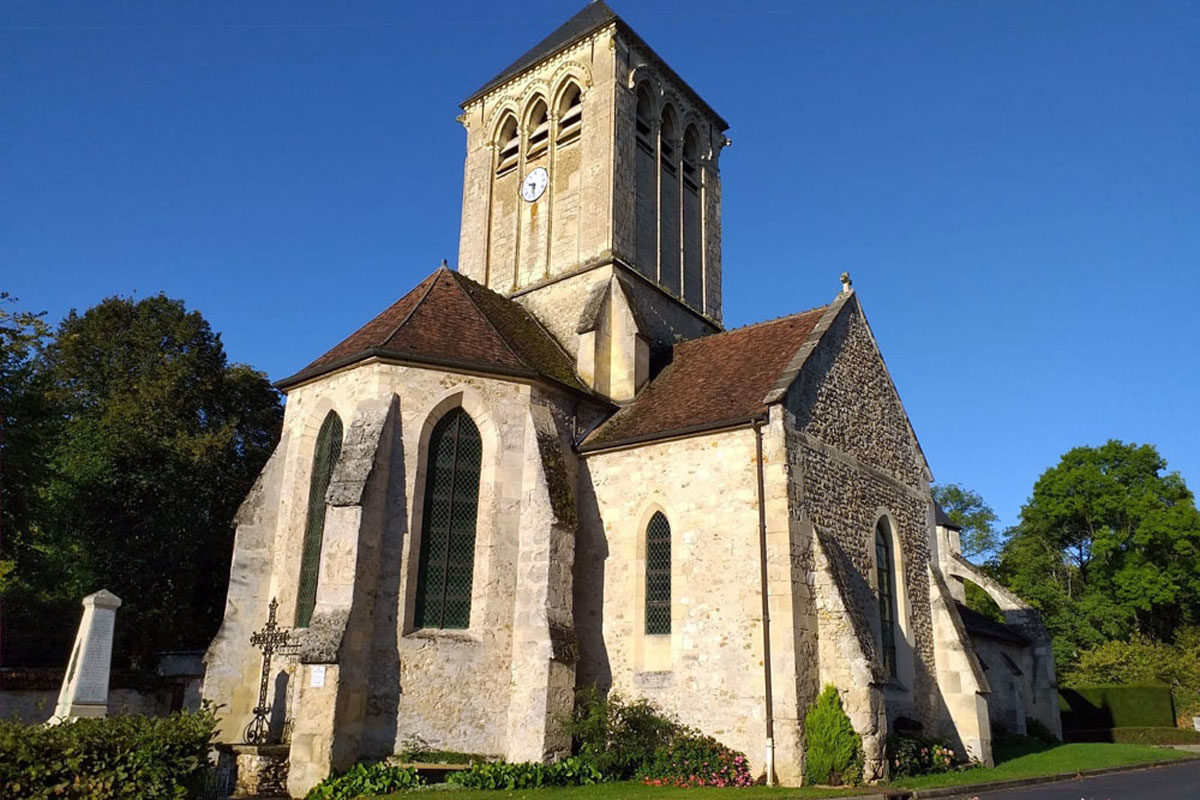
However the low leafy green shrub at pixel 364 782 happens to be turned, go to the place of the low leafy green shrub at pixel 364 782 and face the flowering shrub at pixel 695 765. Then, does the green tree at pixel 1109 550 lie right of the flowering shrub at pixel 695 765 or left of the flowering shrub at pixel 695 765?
left

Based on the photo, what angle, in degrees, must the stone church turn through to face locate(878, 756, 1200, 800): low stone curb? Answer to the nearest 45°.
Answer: approximately 45° to its right

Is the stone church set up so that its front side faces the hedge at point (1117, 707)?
yes

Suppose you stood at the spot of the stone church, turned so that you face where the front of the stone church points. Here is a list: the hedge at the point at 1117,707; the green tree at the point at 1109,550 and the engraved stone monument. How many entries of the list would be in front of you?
2

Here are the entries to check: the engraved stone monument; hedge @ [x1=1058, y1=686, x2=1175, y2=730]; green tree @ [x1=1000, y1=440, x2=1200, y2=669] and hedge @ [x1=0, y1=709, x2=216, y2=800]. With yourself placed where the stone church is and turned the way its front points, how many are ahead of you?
2

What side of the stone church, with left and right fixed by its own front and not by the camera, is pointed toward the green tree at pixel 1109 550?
front

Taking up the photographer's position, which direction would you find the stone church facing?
facing away from the viewer and to the right of the viewer

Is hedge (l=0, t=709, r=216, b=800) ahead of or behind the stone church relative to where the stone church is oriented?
behind

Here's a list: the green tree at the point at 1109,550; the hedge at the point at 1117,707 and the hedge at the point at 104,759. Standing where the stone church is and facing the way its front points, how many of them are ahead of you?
2
